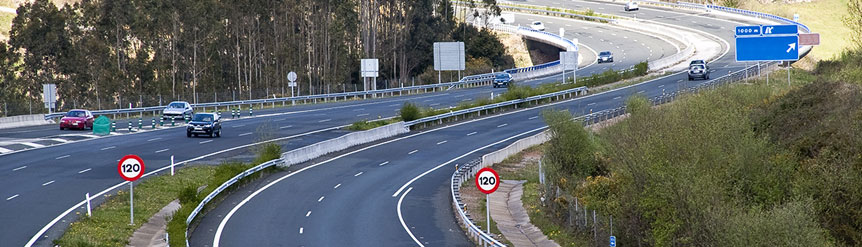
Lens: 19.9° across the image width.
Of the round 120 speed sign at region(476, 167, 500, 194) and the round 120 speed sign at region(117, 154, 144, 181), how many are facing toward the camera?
2

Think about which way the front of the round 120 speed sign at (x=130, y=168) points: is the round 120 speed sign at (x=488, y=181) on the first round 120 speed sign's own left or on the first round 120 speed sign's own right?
on the first round 120 speed sign's own left

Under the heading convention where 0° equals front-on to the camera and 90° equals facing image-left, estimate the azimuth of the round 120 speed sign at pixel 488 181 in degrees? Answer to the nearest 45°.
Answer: approximately 0°
